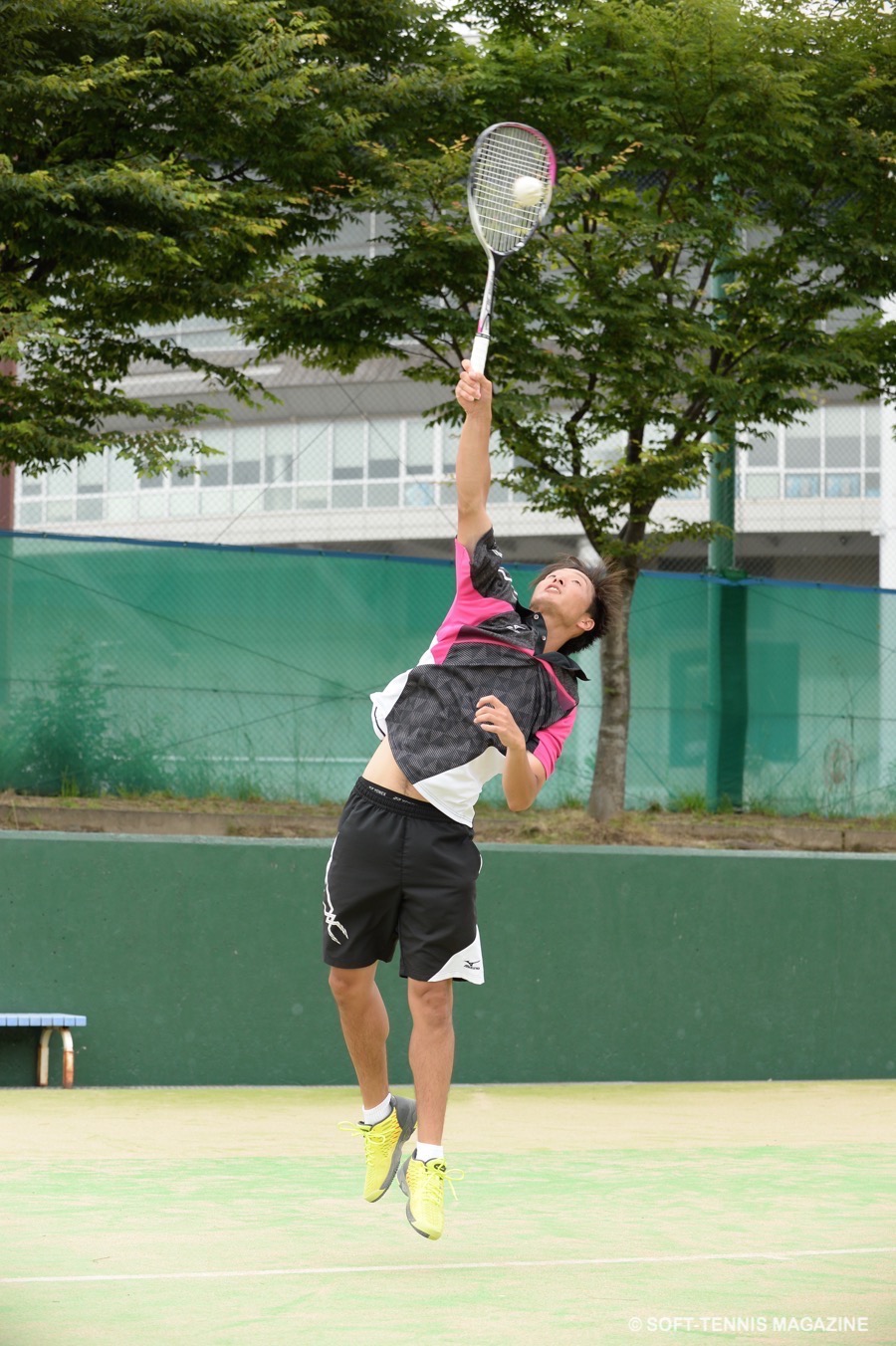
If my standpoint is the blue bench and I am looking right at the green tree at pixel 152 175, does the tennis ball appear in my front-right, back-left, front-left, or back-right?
back-right

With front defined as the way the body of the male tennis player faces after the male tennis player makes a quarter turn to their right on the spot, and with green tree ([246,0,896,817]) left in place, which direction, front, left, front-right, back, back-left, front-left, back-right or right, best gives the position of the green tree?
right

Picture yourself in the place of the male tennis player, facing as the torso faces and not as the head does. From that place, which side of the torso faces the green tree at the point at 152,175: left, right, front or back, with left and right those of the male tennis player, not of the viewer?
back

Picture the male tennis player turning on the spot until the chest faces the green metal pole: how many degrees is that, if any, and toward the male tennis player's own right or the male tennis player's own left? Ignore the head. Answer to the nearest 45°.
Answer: approximately 180°

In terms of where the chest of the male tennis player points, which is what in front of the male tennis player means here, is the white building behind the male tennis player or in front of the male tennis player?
behind

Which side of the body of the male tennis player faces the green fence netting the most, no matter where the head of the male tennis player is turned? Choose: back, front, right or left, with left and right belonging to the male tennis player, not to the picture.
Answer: back

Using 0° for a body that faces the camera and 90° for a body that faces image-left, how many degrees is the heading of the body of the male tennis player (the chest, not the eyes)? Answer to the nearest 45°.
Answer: approximately 0°
